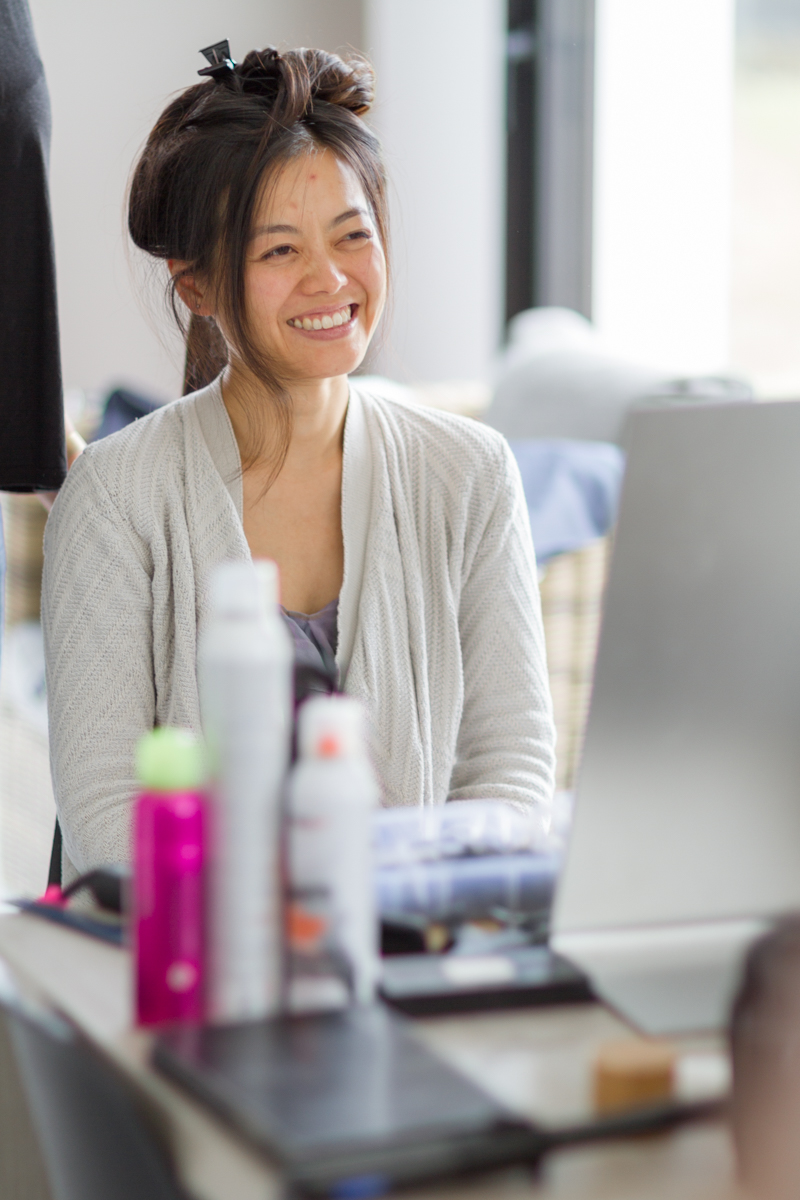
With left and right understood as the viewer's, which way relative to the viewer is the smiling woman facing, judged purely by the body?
facing the viewer

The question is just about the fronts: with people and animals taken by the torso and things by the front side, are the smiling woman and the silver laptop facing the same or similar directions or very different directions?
very different directions

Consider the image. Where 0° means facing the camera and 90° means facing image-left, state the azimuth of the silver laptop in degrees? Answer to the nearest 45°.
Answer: approximately 180°

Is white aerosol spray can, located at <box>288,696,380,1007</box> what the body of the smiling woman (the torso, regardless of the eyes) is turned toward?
yes

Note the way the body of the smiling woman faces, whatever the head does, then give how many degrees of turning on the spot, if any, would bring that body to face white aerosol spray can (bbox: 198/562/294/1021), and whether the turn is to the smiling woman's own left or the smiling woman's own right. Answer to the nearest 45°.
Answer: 0° — they already face it

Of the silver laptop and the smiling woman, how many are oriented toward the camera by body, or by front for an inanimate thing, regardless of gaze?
1

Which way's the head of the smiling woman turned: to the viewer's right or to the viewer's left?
to the viewer's right

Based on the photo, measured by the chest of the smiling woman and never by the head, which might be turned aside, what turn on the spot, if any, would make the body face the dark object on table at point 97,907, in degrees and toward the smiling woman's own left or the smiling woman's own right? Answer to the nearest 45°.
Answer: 0° — they already face it

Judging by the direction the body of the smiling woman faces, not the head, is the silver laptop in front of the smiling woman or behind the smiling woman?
in front

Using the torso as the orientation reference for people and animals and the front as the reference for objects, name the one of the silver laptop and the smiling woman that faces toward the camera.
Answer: the smiling woman
